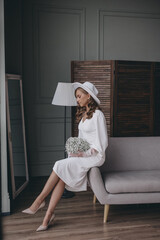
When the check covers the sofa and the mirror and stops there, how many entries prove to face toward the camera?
1

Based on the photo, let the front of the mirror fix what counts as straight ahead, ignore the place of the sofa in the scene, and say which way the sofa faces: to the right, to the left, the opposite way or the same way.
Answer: to the right

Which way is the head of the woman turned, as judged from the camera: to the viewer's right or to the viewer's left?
to the viewer's left

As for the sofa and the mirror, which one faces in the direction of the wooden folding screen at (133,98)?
the mirror

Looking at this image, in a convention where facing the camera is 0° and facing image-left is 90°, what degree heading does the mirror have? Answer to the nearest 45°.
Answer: approximately 270°

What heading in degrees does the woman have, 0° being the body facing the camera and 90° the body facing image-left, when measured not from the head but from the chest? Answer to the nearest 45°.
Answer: approximately 45°

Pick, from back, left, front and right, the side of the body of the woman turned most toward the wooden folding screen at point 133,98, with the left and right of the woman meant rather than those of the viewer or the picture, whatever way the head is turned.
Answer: back

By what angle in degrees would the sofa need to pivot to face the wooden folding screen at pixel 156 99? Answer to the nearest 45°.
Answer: approximately 180°
